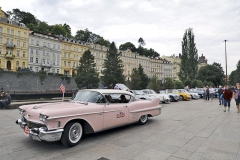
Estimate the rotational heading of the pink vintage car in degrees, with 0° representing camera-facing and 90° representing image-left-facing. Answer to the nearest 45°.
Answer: approximately 45°

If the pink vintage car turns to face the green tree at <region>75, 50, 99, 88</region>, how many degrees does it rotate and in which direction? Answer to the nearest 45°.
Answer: approximately 135° to its right

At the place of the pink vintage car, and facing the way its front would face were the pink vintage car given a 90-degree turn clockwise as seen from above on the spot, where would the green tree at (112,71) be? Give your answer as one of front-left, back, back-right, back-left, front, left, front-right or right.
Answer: front-right

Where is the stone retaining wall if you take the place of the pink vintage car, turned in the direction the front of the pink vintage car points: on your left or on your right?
on your right
